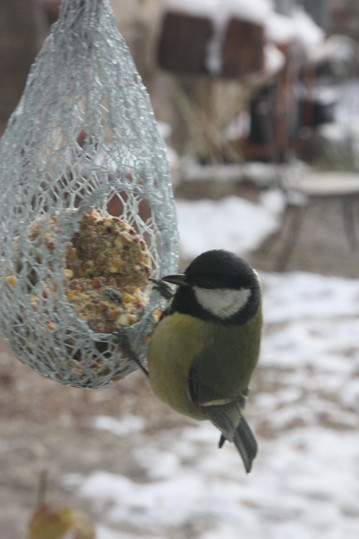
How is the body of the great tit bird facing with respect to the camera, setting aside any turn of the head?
to the viewer's left
